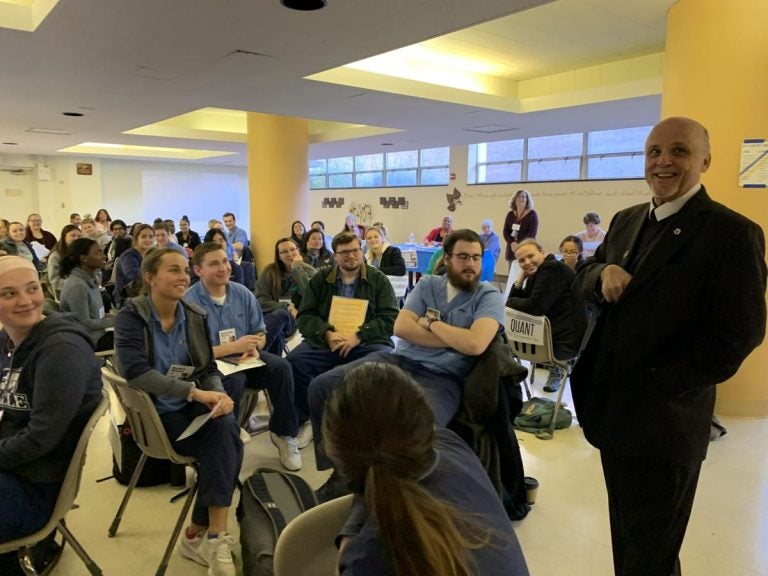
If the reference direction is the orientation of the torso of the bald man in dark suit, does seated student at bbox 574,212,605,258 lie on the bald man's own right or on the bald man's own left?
on the bald man's own right

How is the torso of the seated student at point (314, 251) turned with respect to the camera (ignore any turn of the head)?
toward the camera

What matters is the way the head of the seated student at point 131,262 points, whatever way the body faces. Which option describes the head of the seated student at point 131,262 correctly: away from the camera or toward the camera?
toward the camera

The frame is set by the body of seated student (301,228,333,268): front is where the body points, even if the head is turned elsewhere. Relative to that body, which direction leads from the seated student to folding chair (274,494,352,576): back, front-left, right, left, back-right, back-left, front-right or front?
front

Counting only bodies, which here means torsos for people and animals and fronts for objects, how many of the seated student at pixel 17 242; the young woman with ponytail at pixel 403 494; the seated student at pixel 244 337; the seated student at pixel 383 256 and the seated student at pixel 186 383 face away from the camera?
1

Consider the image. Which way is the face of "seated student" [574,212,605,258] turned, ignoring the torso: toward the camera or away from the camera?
toward the camera

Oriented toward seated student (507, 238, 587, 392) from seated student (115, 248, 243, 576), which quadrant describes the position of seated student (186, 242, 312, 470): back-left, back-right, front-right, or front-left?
front-left

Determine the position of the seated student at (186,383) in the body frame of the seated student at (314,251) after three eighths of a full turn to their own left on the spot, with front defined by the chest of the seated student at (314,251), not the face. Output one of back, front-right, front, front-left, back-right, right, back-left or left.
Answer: back-right

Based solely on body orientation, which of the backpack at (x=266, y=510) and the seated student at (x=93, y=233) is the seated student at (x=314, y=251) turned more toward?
the backpack

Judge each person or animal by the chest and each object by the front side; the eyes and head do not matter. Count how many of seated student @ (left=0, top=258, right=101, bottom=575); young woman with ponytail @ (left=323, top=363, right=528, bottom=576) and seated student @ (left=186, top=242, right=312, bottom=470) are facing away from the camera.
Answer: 1

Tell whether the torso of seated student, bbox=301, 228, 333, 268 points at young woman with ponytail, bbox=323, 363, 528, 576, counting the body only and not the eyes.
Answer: yes

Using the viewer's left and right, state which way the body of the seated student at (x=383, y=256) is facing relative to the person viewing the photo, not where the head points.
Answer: facing the viewer and to the left of the viewer

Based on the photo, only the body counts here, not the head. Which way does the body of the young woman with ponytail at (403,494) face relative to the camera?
away from the camera

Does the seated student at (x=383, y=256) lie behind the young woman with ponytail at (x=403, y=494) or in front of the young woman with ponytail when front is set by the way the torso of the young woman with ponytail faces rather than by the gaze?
in front

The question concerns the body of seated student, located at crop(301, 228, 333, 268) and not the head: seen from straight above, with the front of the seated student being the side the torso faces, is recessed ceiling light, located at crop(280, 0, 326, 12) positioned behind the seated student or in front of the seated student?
in front
